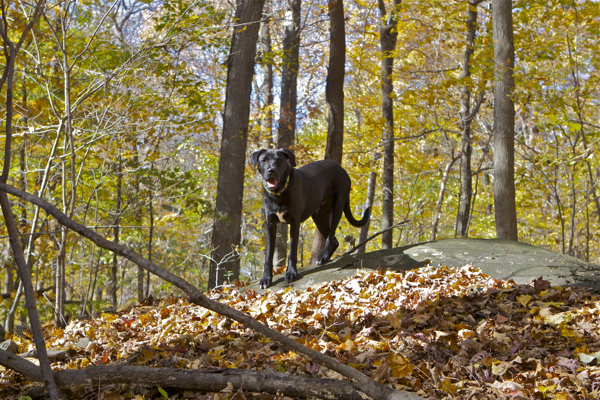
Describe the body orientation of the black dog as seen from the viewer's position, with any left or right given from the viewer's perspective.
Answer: facing the viewer and to the left of the viewer

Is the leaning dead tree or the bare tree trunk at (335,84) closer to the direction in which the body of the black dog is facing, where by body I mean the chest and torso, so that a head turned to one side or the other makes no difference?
the leaning dead tree

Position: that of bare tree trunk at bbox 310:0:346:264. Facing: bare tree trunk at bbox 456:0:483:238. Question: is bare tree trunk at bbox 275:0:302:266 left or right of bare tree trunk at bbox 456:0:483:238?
left

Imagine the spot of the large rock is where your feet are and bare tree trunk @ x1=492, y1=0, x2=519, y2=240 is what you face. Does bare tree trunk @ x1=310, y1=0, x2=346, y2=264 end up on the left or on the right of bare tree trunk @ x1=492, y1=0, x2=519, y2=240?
left

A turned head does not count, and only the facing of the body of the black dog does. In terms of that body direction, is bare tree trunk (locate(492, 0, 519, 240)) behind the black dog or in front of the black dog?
behind

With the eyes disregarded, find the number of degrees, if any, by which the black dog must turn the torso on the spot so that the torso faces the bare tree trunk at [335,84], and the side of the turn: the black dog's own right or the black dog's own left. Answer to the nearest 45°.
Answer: approximately 135° to the black dog's own right

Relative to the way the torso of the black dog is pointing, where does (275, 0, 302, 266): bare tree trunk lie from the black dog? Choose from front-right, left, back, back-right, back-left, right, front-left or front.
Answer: back-right

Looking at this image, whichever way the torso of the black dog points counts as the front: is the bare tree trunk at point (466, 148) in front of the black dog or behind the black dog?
behind
